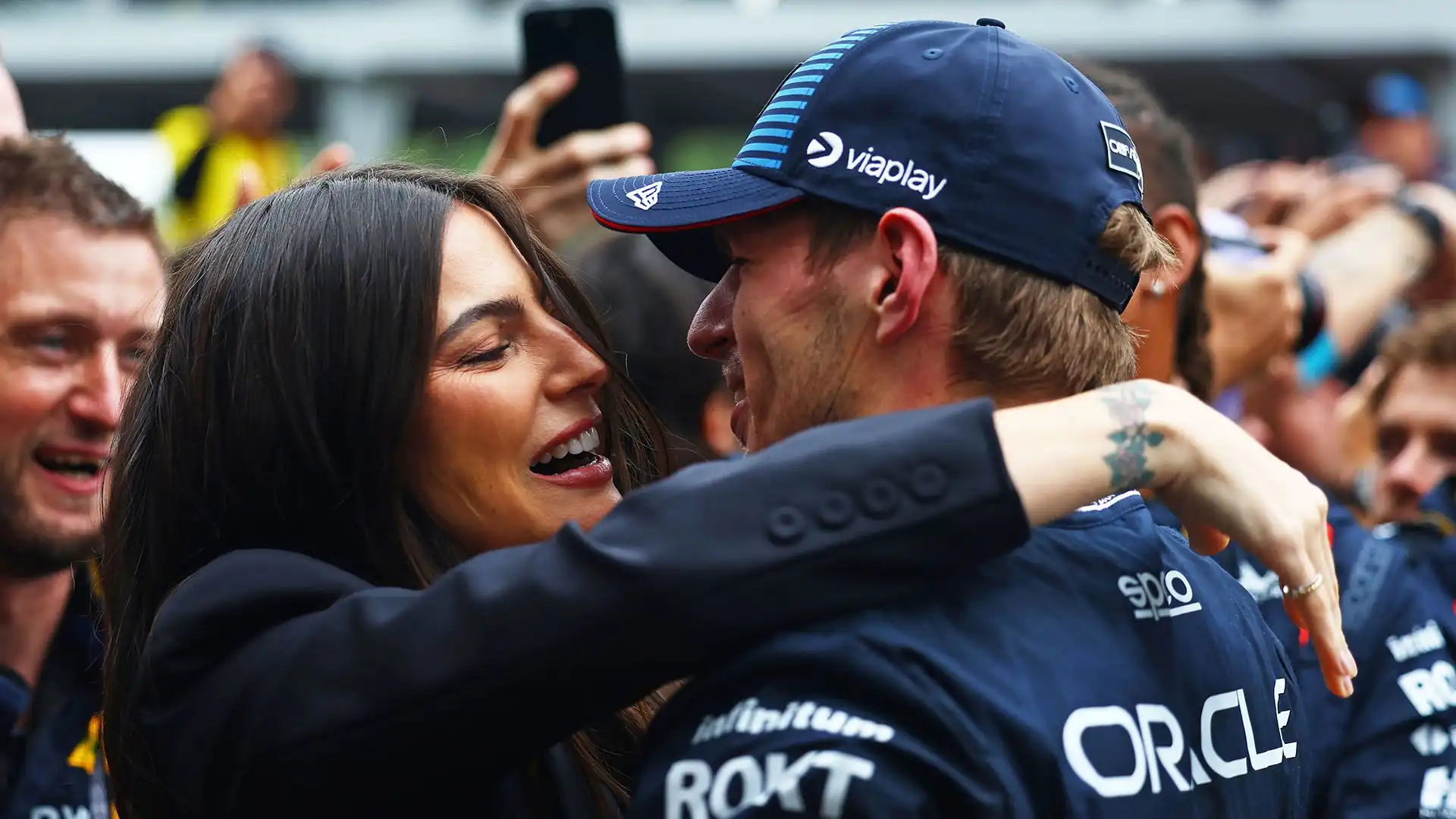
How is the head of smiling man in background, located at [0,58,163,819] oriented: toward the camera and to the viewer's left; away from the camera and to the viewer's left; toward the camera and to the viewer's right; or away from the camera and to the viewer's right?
toward the camera and to the viewer's right

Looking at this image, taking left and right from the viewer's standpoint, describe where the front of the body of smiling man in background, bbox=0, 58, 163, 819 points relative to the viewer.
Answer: facing the viewer and to the right of the viewer
